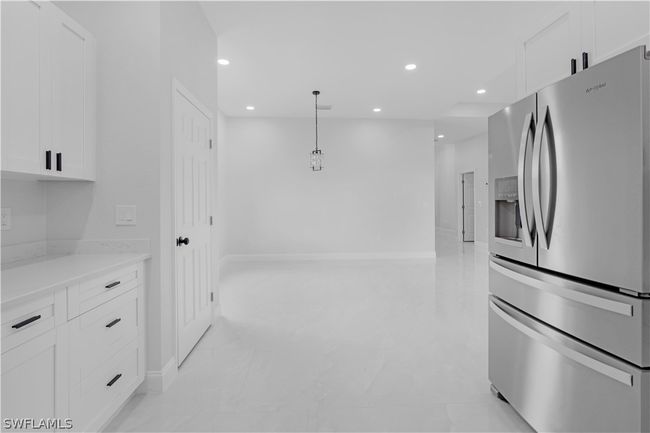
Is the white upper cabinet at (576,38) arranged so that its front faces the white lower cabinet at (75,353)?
yes

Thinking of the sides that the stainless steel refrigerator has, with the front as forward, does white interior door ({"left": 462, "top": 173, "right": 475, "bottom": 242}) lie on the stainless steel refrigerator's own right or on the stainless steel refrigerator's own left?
on the stainless steel refrigerator's own right

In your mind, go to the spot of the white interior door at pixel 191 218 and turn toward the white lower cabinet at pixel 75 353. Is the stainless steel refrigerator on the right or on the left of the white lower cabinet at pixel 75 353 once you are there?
left

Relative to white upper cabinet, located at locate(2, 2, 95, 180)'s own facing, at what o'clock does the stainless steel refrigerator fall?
The stainless steel refrigerator is roughly at 12 o'clock from the white upper cabinet.

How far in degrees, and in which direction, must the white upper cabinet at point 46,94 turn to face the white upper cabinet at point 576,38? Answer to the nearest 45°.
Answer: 0° — it already faces it

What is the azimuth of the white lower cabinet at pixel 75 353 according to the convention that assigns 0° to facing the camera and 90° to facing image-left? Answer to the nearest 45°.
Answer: approximately 315°

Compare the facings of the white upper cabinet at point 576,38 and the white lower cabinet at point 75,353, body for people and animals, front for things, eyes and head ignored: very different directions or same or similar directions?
very different directions

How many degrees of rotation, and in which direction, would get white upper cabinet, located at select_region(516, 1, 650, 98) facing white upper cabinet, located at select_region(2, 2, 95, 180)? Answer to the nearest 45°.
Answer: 0° — it already faces it

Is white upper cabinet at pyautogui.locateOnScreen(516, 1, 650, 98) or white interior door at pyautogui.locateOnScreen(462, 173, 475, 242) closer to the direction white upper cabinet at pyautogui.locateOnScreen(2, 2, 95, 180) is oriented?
the white upper cabinet

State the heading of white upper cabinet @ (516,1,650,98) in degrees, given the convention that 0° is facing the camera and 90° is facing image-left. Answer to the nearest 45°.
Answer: approximately 45°

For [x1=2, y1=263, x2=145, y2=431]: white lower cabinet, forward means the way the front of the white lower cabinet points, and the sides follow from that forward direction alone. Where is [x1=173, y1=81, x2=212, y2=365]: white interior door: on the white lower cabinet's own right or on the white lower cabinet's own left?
on the white lower cabinet's own left

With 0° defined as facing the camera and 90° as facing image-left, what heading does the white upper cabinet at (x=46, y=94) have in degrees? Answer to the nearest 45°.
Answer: approximately 315°
